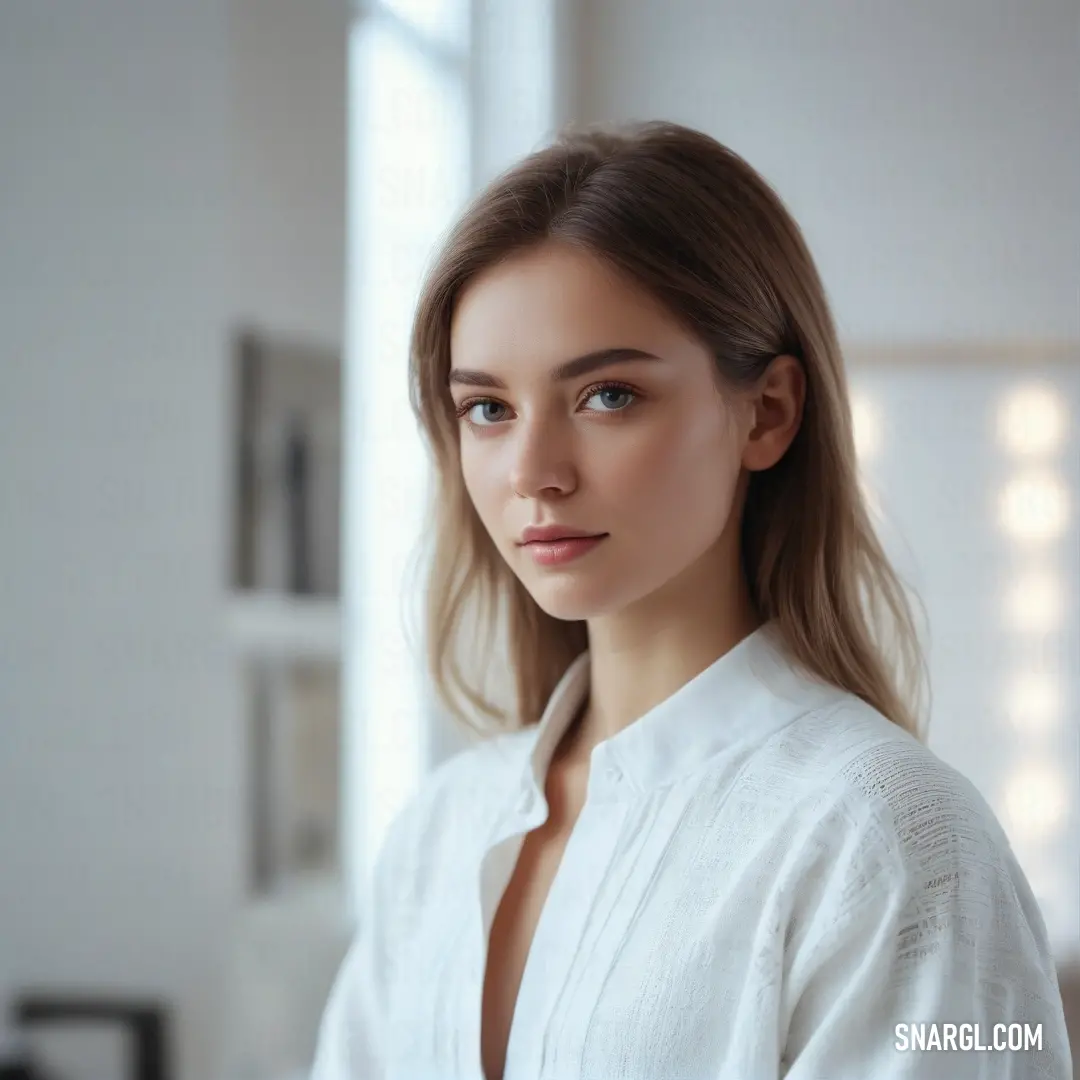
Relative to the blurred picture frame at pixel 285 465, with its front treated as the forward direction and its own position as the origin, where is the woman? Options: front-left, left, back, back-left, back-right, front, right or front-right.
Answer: front-right

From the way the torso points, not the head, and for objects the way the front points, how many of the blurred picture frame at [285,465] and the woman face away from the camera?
0

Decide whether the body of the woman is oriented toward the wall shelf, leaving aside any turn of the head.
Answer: no

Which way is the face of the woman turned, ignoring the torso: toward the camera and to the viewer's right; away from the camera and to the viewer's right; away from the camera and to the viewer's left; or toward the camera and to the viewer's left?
toward the camera and to the viewer's left

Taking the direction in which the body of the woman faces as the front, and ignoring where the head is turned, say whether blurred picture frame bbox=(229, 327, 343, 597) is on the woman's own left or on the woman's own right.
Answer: on the woman's own right

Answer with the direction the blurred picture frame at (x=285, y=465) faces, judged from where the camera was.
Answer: facing the viewer and to the right of the viewer

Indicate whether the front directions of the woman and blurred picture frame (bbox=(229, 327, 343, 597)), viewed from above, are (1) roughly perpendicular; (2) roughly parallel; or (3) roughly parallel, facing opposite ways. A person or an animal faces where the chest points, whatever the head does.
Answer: roughly perpendicular
